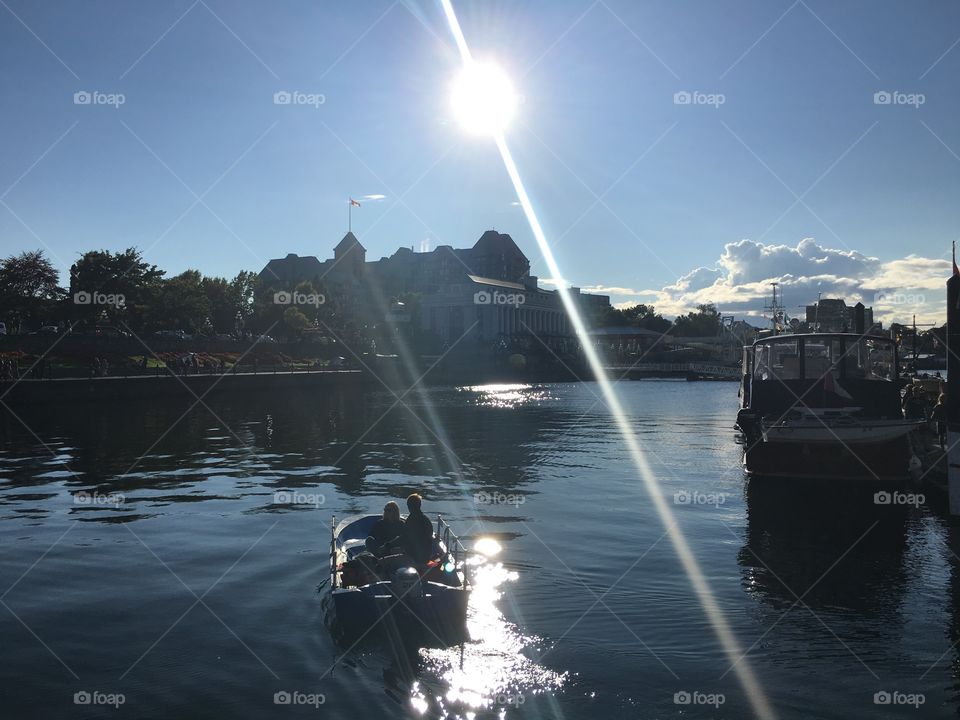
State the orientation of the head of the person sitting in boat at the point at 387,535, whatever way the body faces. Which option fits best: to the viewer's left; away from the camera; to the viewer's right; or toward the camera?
away from the camera

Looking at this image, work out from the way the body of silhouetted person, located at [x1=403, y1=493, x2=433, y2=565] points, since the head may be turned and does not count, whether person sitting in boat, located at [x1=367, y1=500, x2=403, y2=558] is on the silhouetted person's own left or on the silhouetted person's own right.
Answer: on the silhouetted person's own left

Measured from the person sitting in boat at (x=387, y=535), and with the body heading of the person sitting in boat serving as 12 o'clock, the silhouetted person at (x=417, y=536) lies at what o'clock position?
The silhouetted person is roughly at 4 o'clock from the person sitting in boat.

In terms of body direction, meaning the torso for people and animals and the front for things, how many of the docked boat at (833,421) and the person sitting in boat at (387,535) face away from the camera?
2

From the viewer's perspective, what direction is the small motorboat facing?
away from the camera

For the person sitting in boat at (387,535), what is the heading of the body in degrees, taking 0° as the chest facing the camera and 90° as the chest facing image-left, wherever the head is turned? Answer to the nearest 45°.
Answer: approximately 180°

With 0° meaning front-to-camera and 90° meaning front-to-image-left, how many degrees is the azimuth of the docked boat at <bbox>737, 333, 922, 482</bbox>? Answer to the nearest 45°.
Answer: approximately 180°

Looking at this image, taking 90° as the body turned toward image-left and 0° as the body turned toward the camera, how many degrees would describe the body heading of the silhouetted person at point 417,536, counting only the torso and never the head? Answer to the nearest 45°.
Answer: approximately 180°
